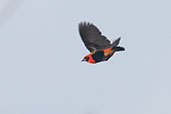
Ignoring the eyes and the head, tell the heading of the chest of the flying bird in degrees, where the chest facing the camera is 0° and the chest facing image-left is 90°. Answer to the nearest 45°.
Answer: approximately 90°
